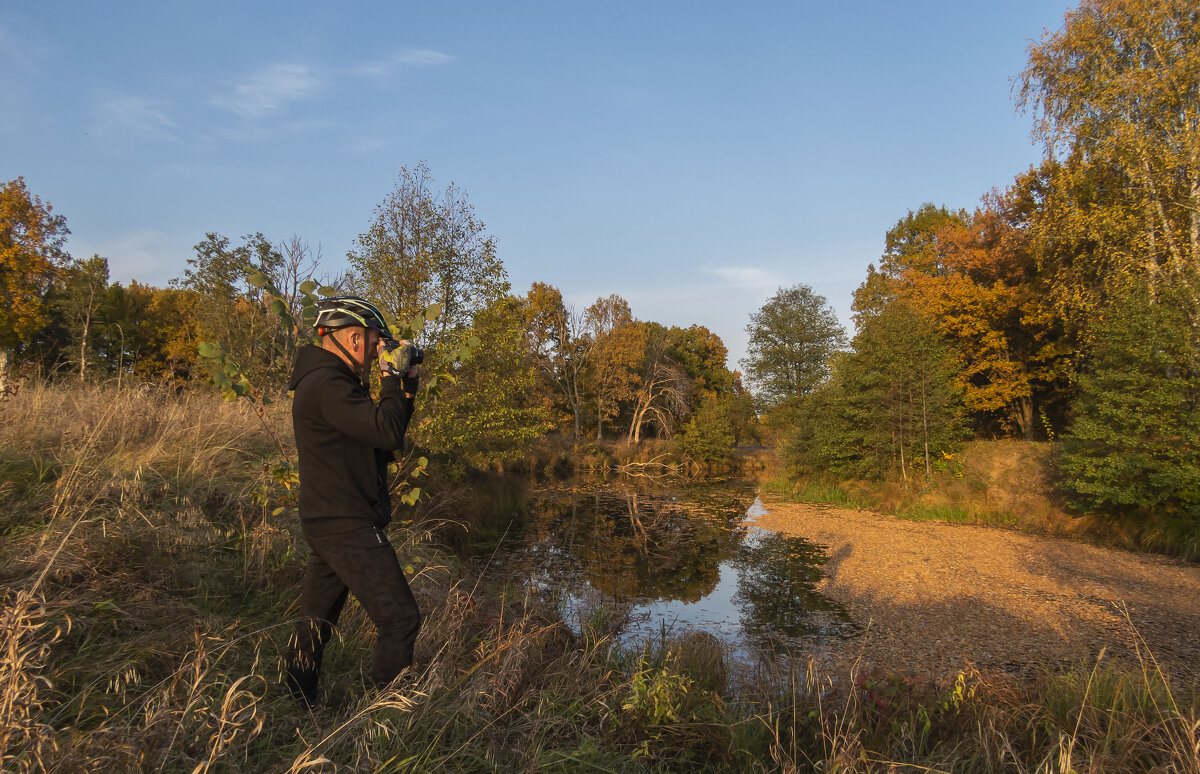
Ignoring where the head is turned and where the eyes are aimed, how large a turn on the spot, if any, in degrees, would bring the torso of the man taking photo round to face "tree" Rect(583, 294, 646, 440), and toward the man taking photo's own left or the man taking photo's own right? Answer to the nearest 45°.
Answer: approximately 45° to the man taking photo's own left

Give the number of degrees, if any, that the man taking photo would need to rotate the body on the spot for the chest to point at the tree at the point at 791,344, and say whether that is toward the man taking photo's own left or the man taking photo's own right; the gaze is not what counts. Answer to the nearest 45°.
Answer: approximately 45° to the man taking photo's own left

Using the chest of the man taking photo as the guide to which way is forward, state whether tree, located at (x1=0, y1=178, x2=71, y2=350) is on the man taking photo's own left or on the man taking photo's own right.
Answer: on the man taking photo's own left

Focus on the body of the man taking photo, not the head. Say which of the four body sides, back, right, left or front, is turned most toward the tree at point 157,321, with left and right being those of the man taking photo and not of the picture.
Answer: left

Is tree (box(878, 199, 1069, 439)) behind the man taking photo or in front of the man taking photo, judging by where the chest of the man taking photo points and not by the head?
in front

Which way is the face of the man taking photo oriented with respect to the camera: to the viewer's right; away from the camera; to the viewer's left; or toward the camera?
to the viewer's right

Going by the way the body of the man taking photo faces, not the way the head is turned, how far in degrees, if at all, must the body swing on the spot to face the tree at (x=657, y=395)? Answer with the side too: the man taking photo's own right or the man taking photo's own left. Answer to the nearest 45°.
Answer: approximately 45° to the man taking photo's own left

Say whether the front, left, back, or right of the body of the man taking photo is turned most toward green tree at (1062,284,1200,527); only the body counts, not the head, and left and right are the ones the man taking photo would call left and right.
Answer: front

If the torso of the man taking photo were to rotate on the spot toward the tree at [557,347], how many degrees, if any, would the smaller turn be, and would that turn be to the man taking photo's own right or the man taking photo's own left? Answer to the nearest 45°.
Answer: approximately 90° to the man taking photo's own left

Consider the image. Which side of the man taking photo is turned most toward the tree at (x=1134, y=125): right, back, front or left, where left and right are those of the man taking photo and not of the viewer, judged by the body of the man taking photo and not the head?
front

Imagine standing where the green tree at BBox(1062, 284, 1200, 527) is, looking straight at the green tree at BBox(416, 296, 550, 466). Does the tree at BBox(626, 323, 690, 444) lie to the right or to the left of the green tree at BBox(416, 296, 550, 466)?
right

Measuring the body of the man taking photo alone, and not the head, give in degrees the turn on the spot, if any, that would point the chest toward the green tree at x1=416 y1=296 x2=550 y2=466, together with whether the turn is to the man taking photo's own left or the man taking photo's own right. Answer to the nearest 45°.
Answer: approximately 90° to the man taking photo's own left

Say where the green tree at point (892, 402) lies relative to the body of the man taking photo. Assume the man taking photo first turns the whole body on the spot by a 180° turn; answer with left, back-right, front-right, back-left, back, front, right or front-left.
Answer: back-right

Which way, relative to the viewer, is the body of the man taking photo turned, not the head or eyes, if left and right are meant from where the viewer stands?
facing to the right of the viewer
